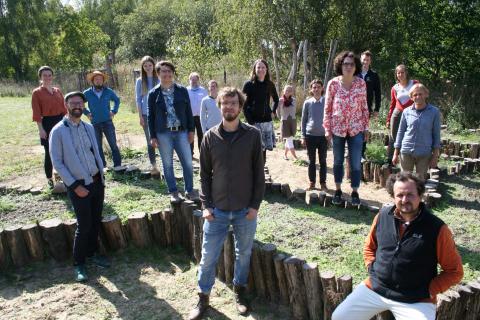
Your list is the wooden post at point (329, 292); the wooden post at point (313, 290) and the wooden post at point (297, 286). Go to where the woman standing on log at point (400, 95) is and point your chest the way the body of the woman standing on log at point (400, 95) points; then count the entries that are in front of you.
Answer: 3

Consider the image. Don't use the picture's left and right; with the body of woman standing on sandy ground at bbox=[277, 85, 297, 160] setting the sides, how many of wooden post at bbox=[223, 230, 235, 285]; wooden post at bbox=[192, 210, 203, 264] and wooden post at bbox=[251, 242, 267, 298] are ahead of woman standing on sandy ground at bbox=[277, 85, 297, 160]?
3

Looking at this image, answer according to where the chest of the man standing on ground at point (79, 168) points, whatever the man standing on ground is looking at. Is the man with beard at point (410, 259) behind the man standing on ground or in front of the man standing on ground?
in front

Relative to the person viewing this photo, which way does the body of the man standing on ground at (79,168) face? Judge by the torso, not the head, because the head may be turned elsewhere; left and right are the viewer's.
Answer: facing the viewer and to the right of the viewer

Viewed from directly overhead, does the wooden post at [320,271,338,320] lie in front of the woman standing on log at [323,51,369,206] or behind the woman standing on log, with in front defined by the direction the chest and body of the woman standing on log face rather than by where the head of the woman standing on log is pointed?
in front

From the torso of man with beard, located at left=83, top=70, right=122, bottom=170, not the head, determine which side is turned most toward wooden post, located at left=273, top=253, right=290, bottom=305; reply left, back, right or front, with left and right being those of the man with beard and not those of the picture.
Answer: front

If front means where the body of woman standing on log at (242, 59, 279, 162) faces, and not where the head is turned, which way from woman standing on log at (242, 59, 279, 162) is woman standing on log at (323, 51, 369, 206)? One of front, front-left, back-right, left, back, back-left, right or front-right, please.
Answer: front-left

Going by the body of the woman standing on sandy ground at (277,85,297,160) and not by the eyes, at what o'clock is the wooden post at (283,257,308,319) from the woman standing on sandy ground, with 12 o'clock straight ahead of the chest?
The wooden post is roughly at 12 o'clock from the woman standing on sandy ground.

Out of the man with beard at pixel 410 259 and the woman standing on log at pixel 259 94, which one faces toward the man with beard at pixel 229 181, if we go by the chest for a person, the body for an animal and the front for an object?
the woman standing on log

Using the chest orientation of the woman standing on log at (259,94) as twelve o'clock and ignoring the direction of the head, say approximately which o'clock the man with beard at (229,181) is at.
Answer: The man with beard is roughly at 12 o'clock from the woman standing on log.
